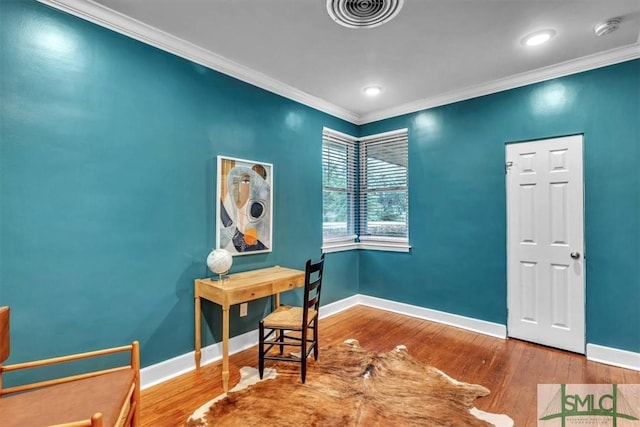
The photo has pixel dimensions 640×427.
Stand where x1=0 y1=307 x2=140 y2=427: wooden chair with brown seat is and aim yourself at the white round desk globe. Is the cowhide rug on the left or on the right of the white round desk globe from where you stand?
right

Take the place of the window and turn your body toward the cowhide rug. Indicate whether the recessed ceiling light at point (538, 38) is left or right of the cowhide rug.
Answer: left

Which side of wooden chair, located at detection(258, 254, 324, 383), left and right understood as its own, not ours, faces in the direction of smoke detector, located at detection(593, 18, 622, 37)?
back

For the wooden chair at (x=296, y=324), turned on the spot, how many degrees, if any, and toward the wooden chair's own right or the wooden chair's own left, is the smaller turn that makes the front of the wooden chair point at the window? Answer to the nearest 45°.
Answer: approximately 135° to the wooden chair's own right

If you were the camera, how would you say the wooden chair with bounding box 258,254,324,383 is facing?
facing to the left of the viewer

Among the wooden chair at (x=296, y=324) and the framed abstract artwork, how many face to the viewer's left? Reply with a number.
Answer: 1

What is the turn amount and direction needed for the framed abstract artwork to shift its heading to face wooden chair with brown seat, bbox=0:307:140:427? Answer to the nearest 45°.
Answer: approximately 90° to its right

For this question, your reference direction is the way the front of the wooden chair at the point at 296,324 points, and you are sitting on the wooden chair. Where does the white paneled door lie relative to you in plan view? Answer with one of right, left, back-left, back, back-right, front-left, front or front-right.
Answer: back
